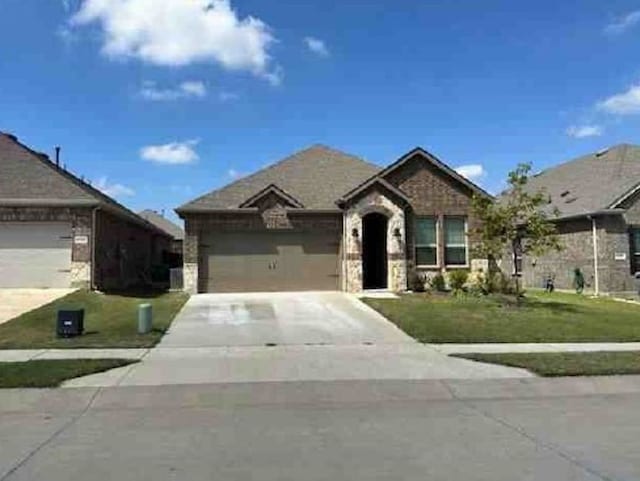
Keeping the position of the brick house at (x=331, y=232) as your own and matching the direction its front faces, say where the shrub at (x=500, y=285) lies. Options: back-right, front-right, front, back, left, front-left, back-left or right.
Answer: left

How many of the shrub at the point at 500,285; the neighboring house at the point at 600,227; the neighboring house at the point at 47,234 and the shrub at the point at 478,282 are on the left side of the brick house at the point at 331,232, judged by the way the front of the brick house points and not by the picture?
3

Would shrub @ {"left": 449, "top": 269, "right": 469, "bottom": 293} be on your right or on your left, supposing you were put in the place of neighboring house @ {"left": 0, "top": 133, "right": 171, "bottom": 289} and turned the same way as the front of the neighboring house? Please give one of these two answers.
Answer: on your left

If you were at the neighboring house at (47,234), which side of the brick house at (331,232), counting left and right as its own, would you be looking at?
right

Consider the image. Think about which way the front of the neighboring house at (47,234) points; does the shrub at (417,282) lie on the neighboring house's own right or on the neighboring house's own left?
on the neighboring house's own left

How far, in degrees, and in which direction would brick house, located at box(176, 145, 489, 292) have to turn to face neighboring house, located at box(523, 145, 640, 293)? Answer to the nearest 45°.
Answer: approximately 90° to its left

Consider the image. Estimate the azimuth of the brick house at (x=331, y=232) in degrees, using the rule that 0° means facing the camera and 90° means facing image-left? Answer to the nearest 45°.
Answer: approximately 0°

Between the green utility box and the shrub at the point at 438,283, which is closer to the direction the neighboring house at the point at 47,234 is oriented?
the green utility box

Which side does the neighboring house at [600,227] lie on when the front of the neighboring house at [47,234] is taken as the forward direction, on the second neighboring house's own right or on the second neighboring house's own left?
on the second neighboring house's own left

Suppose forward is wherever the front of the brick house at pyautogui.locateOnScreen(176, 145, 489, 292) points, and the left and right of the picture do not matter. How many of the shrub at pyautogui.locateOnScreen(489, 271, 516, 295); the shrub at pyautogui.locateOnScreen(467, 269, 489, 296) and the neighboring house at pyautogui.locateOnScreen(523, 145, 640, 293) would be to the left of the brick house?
3

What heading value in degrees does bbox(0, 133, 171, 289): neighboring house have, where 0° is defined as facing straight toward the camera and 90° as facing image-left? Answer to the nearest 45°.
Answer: approximately 0°

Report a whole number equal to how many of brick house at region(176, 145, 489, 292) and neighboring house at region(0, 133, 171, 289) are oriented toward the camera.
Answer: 2

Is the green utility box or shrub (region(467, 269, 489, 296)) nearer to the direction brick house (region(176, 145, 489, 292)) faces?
the green utility box
